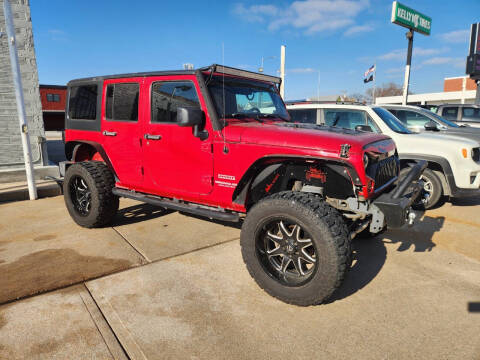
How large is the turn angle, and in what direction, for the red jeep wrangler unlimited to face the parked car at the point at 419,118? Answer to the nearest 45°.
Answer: approximately 90° to its left

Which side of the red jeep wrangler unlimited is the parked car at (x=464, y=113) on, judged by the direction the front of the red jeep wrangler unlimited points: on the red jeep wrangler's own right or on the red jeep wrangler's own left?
on the red jeep wrangler's own left

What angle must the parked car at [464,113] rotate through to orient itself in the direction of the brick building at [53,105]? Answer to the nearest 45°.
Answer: approximately 180°

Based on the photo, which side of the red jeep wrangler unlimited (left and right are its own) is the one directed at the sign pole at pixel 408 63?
left

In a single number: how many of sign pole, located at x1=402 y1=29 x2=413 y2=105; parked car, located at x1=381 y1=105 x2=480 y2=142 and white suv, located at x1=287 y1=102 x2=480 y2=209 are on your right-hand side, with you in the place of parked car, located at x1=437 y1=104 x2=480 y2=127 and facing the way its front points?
2

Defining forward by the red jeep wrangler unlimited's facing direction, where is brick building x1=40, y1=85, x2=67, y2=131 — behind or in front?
behind

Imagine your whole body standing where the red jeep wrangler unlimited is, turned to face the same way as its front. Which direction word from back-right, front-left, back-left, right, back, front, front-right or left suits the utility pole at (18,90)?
back

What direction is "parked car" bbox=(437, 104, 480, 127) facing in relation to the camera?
to the viewer's right

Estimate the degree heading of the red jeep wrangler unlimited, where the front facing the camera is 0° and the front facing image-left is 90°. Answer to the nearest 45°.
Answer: approximately 315°

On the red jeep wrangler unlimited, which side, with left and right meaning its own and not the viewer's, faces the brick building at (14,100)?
back

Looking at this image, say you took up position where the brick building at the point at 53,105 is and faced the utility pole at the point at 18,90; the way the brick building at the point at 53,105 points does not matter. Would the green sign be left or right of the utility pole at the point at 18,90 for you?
left
